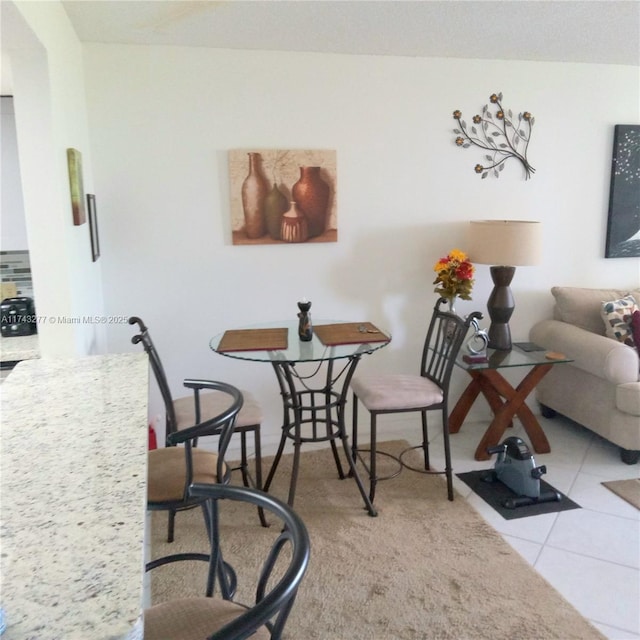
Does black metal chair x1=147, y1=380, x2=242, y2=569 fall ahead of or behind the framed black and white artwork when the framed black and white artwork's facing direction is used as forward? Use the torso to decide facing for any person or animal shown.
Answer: ahead

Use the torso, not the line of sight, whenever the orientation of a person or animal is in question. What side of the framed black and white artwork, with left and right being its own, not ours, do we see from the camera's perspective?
front

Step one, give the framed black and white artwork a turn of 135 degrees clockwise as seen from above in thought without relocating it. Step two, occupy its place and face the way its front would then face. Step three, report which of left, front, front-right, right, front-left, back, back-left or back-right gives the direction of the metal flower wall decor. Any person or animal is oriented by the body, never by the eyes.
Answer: left

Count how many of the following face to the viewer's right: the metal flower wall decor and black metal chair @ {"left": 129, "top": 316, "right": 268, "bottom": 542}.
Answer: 1

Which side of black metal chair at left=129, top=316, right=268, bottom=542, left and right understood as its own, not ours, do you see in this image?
right

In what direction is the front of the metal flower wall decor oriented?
toward the camera

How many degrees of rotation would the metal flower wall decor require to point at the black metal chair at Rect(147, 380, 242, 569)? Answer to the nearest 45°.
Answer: approximately 45° to its right

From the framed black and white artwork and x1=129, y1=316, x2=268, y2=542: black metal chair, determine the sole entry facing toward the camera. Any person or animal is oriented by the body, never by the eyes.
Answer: the framed black and white artwork

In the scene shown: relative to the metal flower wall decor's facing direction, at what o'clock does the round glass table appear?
The round glass table is roughly at 1 o'clock from the metal flower wall decor.

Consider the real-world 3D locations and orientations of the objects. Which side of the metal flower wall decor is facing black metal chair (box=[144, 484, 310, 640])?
front

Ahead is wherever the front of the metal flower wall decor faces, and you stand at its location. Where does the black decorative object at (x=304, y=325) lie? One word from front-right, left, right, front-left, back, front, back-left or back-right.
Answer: front-right

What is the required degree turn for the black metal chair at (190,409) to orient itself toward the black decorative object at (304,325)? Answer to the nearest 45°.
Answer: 0° — it already faces it

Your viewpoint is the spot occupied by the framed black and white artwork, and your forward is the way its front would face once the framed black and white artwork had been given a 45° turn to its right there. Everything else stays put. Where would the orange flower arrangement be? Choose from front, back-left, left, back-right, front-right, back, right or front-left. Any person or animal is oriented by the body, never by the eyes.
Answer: front

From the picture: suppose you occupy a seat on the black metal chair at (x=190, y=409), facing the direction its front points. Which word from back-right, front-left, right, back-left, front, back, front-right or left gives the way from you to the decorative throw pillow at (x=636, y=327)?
front

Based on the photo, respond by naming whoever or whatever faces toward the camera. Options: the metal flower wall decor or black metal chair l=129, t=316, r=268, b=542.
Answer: the metal flower wall decor
